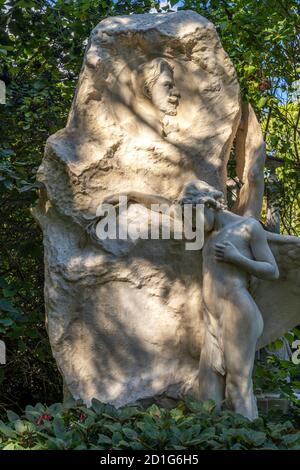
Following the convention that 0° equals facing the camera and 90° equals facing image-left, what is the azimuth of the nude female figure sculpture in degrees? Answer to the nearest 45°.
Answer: approximately 45°
